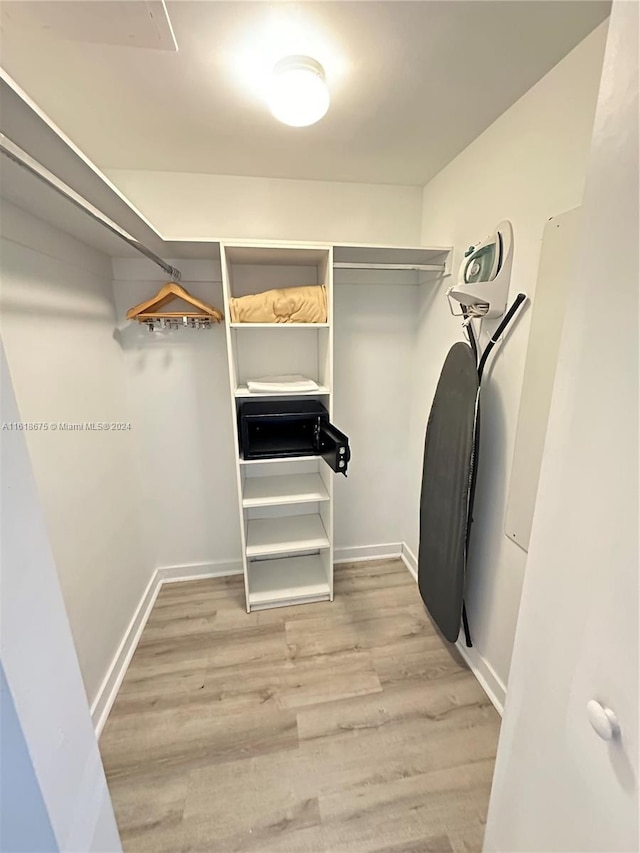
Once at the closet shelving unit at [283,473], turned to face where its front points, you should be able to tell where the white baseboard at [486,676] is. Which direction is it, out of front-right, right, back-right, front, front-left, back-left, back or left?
front-left

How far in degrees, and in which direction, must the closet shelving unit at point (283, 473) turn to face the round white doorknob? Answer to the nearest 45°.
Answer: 0° — it already faces it

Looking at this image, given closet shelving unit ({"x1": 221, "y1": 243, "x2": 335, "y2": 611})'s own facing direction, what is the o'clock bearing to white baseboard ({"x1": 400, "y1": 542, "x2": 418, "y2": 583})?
The white baseboard is roughly at 9 o'clock from the closet shelving unit.

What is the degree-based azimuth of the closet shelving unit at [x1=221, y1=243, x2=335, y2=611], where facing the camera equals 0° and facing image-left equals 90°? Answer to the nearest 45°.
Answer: approximately 0°

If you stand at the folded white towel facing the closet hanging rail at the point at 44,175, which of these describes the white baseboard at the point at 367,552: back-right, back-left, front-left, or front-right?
back-left

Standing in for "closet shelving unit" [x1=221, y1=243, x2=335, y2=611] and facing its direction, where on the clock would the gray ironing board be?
The gray ironing board is roughly at 10 o'clock from the closet shelving unit.

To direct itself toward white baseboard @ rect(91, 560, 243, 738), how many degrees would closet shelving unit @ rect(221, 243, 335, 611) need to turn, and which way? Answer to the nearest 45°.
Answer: approximately 90° to its right

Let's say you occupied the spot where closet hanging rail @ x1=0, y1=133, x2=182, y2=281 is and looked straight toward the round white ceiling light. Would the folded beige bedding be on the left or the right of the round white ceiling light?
left
